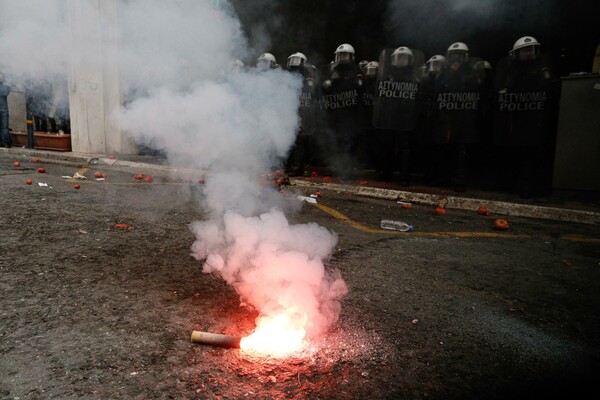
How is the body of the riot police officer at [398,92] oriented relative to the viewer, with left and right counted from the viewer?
facing the viewer

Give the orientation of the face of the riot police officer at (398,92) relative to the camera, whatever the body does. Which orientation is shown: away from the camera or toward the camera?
toward the camera

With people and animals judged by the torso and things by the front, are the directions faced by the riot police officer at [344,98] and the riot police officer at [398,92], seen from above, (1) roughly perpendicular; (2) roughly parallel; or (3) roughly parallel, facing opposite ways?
roughly parallel

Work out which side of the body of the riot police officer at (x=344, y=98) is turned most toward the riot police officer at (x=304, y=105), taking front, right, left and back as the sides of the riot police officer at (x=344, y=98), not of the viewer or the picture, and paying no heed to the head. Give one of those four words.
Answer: right

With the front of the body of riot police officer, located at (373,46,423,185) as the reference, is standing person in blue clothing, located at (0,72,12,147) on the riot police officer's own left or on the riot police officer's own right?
on the riot police officer's own right

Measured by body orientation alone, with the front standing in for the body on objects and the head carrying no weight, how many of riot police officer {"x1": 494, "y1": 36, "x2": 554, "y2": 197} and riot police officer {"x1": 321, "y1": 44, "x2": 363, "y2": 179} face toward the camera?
2

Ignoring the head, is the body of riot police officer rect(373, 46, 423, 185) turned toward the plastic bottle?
yes

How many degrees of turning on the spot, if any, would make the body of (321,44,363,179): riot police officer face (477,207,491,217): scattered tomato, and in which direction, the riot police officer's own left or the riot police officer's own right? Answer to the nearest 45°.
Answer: approximately 45° to the riot police officer's own left

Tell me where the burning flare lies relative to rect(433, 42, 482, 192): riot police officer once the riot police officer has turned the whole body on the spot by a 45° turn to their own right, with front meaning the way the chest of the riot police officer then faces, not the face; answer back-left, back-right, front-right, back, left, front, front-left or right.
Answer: front-left

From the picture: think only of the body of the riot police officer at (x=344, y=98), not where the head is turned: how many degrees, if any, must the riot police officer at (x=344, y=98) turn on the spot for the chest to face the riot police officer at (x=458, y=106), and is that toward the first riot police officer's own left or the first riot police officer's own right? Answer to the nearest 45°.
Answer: approximately 45° to the first riot police officer's own left

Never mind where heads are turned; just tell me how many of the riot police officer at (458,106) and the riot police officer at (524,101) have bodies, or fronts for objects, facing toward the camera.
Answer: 2

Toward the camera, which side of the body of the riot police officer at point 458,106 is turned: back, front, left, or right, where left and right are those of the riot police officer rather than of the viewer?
front

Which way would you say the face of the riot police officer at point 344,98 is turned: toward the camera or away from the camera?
toward the camera

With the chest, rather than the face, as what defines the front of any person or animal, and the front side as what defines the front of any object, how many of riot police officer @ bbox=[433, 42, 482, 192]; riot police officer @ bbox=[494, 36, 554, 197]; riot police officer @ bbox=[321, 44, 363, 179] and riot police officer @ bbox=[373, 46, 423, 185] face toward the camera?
4

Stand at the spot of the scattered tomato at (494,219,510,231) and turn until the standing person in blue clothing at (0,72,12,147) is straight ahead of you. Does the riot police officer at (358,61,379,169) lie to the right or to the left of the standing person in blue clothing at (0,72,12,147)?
right
